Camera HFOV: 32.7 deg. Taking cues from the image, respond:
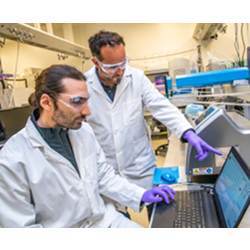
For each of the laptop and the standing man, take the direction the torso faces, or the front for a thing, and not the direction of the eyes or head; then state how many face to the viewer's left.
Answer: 1

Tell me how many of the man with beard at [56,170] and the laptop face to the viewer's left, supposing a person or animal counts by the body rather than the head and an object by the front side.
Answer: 1

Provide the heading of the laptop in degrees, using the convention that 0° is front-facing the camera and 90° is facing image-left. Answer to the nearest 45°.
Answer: approximately 90°

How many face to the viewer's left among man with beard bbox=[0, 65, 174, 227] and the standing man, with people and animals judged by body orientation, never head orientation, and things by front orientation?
0

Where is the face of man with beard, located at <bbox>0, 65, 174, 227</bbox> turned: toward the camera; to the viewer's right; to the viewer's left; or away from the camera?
to the viewer's right

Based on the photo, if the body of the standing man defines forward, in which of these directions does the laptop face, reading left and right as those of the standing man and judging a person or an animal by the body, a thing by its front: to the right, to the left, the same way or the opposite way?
to the right

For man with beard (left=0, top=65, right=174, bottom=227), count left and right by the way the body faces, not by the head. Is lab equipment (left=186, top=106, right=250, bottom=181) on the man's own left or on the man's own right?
on the man's own left

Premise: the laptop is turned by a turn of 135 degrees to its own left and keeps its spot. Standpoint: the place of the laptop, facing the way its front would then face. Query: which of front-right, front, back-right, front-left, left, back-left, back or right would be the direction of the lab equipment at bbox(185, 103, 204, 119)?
back-left
